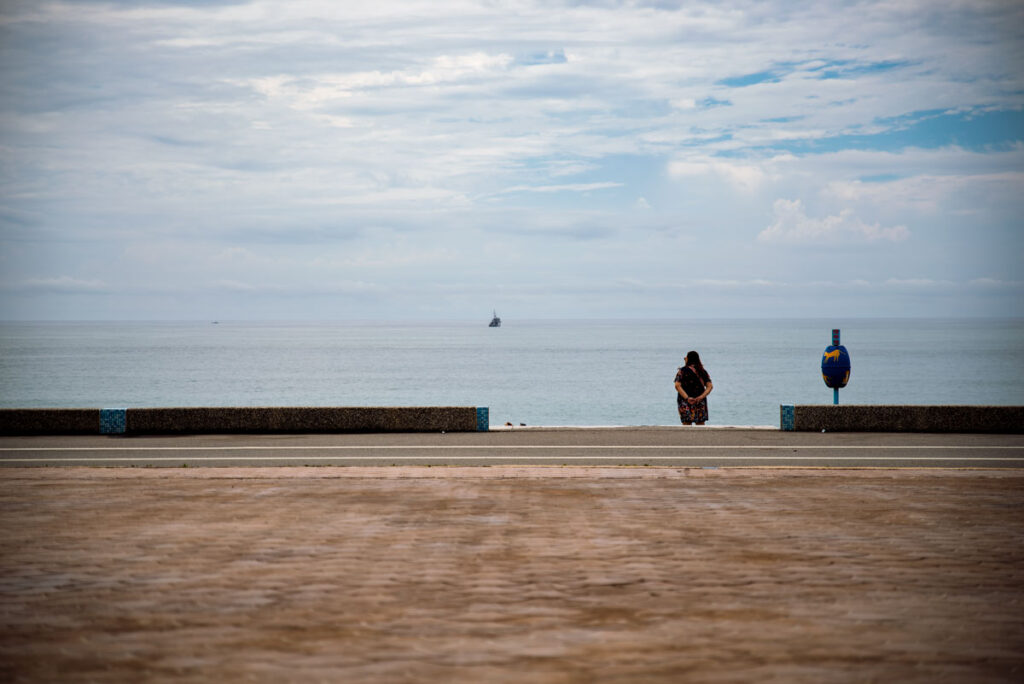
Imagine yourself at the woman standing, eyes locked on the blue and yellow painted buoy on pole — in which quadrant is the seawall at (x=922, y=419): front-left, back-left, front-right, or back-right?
front-right

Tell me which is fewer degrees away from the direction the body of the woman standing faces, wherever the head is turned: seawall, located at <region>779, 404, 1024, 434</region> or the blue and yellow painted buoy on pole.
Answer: the blue and yellow painted buoy on pole

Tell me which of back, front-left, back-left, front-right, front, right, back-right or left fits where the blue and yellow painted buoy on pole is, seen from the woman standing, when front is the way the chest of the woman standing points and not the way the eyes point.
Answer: front-right

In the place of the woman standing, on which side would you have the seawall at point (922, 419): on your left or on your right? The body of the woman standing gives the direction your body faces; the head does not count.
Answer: on your right

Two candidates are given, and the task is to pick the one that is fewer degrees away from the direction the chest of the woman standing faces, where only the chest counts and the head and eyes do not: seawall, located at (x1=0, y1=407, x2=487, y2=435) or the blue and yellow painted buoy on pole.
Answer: the blue and yellow painted buoy on pole

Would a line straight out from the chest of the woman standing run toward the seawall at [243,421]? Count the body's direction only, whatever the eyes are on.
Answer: no

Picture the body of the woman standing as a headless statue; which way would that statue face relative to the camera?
away from the camera
